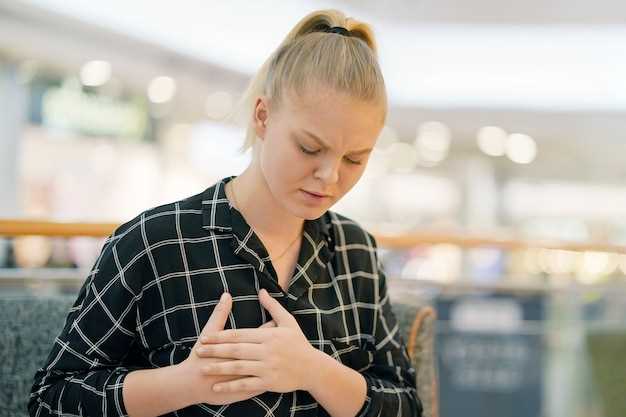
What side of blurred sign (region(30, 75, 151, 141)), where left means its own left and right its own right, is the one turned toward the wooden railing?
front

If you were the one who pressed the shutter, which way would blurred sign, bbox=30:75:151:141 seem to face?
facing the viewer

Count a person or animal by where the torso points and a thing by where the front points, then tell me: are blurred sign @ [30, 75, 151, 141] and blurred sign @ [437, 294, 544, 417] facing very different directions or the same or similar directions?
same or similar directions

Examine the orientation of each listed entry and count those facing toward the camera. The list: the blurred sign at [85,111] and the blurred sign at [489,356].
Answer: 2

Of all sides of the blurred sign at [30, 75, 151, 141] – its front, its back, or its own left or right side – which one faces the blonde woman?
front

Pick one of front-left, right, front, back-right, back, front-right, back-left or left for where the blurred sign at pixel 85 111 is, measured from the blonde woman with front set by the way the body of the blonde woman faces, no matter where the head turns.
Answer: back-left

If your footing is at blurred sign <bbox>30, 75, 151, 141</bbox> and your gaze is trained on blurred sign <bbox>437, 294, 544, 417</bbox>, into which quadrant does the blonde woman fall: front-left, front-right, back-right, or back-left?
front-right

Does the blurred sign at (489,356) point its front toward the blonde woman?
yes

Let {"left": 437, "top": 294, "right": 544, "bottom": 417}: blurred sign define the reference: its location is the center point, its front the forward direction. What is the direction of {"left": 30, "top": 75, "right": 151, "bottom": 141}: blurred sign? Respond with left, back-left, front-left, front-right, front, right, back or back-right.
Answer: back-right

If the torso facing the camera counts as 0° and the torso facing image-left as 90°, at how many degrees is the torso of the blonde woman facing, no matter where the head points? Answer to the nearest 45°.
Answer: approximately 315°

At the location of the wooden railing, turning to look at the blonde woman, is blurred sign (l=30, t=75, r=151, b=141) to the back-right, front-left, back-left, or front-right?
back-right

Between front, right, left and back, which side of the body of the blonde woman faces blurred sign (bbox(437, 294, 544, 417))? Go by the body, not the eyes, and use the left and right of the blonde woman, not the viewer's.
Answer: left

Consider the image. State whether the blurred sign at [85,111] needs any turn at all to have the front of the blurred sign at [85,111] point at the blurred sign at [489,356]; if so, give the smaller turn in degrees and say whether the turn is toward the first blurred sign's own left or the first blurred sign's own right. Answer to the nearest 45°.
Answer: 0° — it already faces it

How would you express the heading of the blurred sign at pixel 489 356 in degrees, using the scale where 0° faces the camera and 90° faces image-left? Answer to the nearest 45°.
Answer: approximately 0°
